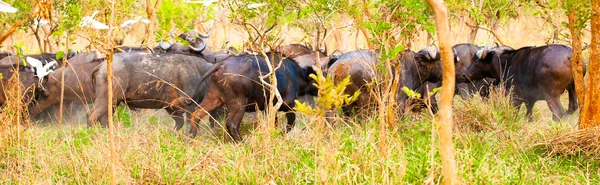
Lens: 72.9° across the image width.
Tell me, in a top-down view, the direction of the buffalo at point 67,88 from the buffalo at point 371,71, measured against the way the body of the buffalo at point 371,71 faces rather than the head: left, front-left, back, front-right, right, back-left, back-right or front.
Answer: back

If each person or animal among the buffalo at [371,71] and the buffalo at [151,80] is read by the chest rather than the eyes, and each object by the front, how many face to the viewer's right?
2

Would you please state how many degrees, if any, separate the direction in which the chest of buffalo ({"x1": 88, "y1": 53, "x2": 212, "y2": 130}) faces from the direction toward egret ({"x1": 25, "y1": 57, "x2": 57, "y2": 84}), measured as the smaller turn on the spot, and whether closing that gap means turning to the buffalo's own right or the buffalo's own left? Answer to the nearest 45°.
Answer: approximately 135° to the buffalo's own left

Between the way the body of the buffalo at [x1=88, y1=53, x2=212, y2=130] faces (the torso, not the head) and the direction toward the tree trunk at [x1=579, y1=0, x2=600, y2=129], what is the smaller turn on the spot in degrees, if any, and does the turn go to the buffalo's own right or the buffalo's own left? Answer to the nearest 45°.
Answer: approximately 45° to the buffalo's own right

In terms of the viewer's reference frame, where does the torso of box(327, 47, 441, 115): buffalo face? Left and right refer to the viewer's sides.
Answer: facing to the right of the viewer

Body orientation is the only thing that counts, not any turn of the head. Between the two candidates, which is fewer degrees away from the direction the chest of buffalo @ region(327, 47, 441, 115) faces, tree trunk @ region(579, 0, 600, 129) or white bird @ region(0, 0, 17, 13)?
the tree trunk

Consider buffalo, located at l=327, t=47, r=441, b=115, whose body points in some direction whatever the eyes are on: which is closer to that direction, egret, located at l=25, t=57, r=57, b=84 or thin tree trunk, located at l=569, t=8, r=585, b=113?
the thin tree trunk

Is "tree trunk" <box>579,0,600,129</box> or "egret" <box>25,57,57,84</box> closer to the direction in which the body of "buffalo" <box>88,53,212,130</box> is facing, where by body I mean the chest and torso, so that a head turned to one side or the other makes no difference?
the tree trunk

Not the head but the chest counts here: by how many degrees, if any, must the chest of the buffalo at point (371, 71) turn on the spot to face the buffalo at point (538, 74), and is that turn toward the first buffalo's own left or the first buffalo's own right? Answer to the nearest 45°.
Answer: approximately 45° to the first buffalo's own left

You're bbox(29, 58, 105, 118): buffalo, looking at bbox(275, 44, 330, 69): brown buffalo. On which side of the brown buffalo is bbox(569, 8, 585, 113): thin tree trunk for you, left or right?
right

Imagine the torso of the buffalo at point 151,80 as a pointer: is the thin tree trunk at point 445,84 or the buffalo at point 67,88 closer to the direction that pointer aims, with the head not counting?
the thin tree trunk

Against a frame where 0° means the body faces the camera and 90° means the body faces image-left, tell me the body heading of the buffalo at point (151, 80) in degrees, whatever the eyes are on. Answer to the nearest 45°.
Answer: approximately 270°
